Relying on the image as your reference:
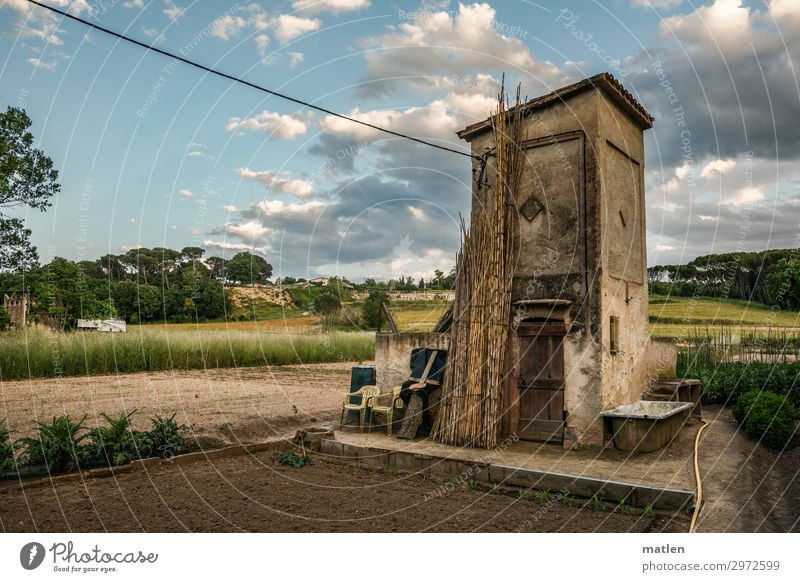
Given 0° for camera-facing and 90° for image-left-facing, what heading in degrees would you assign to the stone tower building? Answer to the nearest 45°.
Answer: approximately 45°

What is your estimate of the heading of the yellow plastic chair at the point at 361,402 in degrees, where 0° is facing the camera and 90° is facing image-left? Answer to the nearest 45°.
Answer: approximately 45°

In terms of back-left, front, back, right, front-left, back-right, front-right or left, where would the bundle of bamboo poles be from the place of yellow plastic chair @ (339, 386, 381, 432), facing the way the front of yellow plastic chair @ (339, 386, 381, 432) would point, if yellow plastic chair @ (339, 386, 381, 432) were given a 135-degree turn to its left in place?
front-right

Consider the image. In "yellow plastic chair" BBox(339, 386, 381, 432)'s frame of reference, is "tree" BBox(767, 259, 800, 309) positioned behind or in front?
behind

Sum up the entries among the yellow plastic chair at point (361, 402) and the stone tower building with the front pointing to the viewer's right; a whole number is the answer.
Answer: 0

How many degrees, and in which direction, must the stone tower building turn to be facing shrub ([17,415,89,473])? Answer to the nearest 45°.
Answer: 0° — it already faces it

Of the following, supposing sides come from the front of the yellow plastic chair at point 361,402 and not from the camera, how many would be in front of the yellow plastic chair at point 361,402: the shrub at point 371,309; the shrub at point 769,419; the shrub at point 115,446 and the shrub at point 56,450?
2

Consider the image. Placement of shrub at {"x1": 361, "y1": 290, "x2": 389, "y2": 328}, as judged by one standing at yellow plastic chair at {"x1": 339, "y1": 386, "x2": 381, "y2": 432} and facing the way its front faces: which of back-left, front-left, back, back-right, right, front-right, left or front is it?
back-right

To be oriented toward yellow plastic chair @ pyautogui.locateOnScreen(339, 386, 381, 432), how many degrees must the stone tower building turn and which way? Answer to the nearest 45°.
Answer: approximately 45° to its right

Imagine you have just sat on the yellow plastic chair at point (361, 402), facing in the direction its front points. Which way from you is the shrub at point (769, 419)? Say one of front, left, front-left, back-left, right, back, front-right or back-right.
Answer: back-left

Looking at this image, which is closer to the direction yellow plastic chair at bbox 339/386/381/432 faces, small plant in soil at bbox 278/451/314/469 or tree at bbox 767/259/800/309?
the small plant in soil
